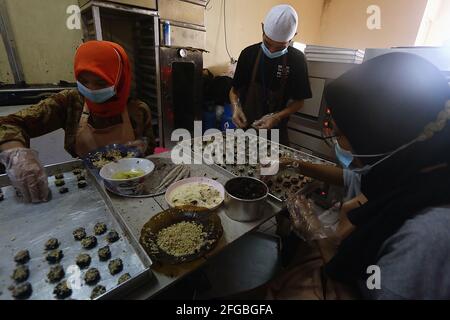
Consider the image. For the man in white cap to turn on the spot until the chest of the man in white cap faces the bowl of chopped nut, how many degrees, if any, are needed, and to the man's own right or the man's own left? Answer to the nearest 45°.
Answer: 0° — they already face it

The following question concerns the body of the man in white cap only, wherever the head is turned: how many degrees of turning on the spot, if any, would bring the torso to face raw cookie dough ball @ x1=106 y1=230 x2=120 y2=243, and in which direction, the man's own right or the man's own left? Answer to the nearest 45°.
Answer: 0° — they already face it

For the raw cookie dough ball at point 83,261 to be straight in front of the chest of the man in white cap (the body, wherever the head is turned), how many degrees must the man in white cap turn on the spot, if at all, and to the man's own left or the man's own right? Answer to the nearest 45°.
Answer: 0° — they already face it

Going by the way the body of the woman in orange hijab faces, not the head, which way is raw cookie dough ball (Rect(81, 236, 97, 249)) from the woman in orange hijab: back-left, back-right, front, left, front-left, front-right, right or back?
front

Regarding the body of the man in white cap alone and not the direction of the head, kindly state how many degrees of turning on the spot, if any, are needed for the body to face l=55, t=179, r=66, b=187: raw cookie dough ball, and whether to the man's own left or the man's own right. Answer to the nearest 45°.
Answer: approximately 45° to the man's own right

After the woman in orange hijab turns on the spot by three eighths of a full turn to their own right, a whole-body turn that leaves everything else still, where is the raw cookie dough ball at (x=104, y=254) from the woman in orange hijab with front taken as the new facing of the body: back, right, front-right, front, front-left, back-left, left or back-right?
back-left

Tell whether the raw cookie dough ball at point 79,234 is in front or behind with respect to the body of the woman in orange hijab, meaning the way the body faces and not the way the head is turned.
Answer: in front

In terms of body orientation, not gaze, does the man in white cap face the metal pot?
yes

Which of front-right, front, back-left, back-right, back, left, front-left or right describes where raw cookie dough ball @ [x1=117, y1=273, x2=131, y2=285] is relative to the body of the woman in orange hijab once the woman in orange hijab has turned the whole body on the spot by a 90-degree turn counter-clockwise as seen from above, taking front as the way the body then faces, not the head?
right

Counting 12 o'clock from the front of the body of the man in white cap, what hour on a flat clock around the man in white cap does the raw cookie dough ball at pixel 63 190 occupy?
The raw cookie dough ball is roughly at 1 o'clock from the man in white cap.

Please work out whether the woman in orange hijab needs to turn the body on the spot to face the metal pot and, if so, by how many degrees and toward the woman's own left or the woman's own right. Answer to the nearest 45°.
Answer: approximately 45° to the woman's own left

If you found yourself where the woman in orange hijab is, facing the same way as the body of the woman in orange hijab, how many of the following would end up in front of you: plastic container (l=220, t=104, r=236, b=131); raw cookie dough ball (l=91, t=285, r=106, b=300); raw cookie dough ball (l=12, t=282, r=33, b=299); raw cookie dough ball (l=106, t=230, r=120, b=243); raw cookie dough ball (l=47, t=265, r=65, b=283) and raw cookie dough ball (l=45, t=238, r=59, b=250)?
5

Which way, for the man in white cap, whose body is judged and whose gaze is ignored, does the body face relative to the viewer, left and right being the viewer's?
facing the viewer

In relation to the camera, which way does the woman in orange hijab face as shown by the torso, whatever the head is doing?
toward the camera

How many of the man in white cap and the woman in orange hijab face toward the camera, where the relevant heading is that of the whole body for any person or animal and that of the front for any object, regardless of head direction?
2
